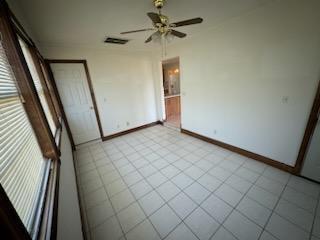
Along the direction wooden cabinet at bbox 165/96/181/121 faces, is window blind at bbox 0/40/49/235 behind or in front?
in front

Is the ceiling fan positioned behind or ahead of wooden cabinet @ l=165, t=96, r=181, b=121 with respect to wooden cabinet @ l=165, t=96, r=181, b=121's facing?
ahead

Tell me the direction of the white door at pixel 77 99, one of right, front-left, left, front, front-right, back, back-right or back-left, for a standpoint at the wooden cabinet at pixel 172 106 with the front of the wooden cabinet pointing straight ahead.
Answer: right

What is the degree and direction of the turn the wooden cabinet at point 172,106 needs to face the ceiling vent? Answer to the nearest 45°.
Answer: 0° — it already faces it

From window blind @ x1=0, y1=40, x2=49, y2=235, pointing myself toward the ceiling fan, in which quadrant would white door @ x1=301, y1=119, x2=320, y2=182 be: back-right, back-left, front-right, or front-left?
front-right

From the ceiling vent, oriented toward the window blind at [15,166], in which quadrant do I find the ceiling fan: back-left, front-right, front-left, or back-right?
front-left

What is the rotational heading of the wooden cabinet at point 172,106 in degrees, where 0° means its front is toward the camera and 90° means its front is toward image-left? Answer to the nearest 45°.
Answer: approximately 45°

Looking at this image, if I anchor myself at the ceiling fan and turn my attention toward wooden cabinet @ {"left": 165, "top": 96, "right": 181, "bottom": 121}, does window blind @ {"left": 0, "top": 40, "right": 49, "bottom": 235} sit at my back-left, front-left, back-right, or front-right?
back-left

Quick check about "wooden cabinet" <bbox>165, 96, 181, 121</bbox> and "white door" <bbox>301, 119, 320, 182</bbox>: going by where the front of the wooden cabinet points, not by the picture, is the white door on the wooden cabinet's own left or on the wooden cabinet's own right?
on the wooden cabinet's own left

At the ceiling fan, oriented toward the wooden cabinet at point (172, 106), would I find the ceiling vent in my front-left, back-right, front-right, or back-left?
front-left

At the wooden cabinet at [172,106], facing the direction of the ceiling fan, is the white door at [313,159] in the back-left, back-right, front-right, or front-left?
front-left
